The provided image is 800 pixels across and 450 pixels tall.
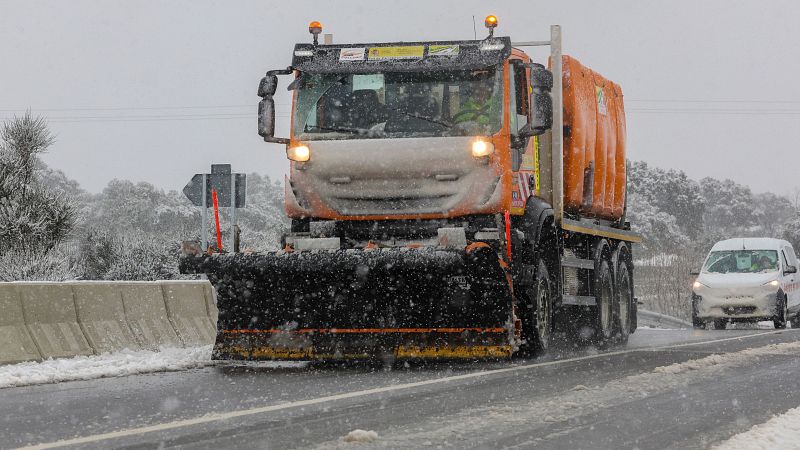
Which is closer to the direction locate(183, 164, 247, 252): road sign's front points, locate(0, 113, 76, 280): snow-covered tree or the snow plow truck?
the snow-covered tree

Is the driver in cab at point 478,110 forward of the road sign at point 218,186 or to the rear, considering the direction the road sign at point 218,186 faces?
to the rear

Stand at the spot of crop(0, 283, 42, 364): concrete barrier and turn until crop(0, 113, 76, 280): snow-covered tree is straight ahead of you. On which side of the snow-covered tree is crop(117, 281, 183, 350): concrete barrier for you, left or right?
right

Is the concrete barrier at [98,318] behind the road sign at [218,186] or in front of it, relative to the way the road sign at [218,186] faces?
behind

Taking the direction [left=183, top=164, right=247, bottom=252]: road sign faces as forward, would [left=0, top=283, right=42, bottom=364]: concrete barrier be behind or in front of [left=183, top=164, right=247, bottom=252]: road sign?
behind

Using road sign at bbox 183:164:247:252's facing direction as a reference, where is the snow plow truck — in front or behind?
behind

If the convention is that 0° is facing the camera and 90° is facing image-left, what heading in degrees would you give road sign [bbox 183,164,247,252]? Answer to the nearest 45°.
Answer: approximately 180°
